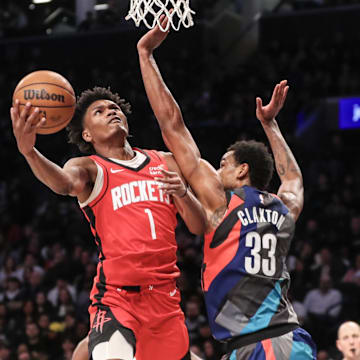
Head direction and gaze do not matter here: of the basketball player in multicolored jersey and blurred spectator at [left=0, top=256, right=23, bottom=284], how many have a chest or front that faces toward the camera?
1

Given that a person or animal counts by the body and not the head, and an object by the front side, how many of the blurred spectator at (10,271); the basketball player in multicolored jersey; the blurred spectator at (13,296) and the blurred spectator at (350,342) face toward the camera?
3

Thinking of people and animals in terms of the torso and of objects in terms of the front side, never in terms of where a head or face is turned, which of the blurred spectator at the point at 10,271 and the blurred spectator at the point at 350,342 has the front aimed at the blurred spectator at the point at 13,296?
the blurred spectator at the point at 10,271

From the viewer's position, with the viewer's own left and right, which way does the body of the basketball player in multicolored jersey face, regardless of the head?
facing away from the viewer and to the left of the viewer

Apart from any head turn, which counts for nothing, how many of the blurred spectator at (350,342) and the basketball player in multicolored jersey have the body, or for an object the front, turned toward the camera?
1

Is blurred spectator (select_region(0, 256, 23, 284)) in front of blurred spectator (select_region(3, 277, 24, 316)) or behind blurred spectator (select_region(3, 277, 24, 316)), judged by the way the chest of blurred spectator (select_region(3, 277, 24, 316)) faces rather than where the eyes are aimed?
behind

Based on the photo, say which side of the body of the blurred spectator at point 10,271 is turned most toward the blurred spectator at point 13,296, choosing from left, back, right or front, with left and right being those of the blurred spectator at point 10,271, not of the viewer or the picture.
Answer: front

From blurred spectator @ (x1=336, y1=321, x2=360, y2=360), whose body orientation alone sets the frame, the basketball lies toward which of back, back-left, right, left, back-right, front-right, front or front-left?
front-right

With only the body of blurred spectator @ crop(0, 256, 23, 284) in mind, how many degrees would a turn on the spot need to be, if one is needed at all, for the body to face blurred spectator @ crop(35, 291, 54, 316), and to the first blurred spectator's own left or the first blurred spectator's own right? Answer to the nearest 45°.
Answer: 0° — they already face them

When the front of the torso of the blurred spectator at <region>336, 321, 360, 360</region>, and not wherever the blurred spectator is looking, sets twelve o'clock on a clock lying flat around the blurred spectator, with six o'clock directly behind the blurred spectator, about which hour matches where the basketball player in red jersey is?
The basketball player in red jersey is roughly at 1 o'clock from the blurred spectator.

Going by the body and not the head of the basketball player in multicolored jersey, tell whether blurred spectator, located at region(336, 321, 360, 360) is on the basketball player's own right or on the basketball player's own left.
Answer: on the basketball player's own right

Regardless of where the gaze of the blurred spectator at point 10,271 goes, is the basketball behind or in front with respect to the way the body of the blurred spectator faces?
in front
